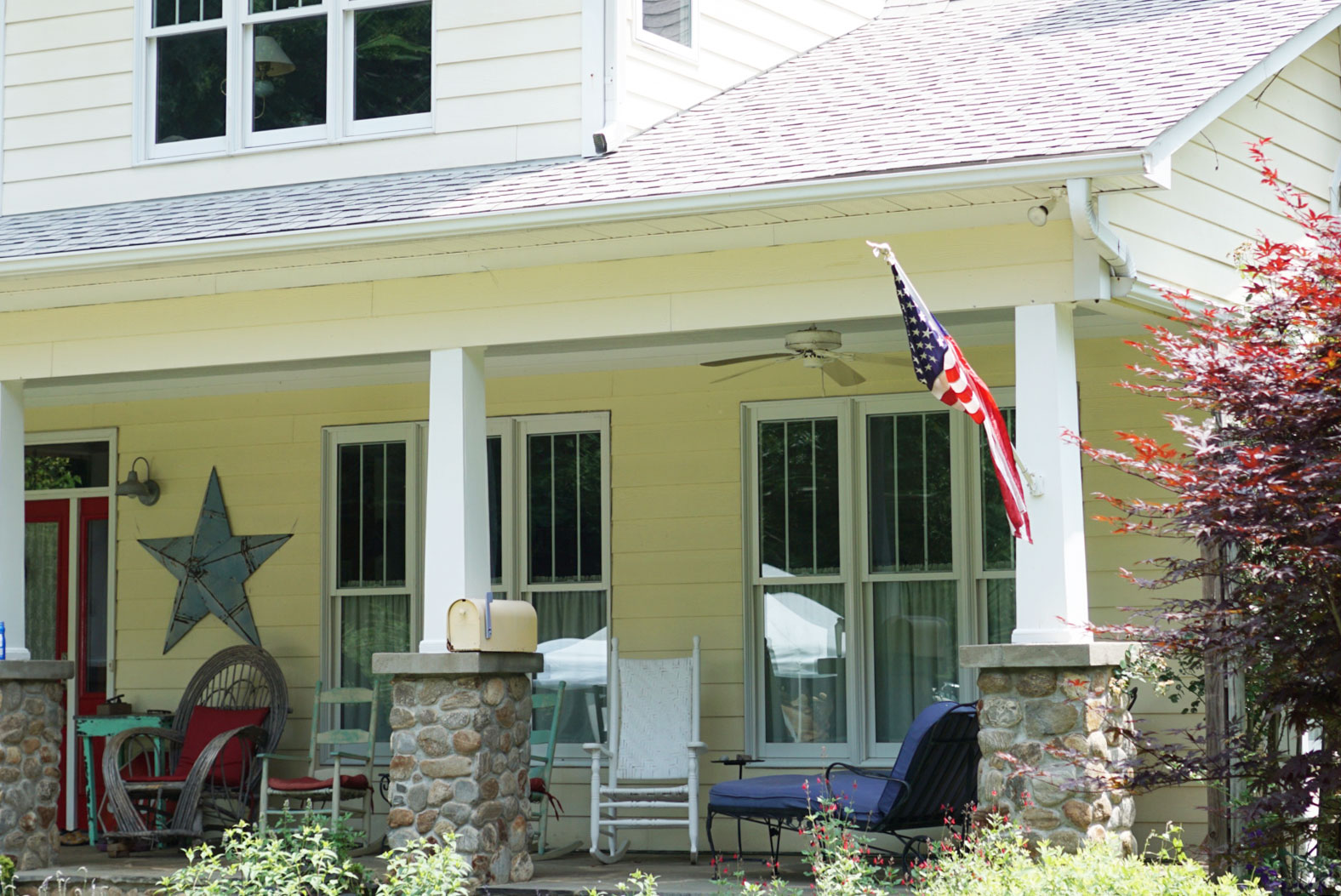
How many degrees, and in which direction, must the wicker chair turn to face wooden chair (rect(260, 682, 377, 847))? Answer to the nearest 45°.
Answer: approximately 135° to its left

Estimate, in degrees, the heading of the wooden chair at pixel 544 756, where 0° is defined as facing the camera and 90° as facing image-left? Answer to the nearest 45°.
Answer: approximately 45°

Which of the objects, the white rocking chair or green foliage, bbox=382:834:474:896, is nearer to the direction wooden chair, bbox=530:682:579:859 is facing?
the green foliage

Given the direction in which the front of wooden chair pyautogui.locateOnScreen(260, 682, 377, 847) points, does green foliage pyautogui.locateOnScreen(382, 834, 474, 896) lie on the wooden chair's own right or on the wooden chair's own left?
on the wooden chair's own left
